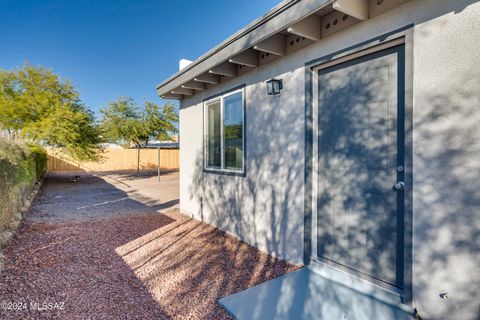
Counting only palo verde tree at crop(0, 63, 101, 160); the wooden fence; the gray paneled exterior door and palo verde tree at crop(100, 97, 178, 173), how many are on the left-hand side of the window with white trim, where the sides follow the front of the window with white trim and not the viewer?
1

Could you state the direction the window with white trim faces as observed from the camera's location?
facing the viewer and to the left of the viewer

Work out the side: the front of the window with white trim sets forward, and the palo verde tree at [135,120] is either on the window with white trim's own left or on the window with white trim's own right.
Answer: on the window with white trim's own right

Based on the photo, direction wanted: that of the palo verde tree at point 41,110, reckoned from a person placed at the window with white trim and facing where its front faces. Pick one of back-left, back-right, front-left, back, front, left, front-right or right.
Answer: right

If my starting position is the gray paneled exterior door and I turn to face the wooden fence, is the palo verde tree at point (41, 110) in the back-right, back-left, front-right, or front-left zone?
front-left

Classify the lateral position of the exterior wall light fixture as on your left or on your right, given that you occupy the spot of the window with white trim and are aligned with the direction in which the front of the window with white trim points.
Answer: on your left

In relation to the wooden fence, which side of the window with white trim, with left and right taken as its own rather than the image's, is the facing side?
right
